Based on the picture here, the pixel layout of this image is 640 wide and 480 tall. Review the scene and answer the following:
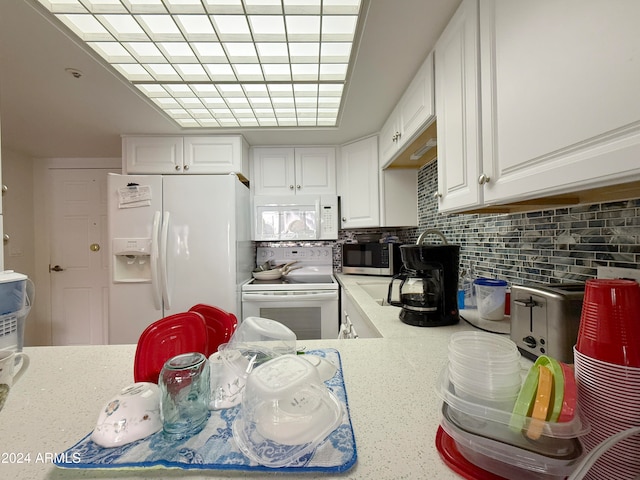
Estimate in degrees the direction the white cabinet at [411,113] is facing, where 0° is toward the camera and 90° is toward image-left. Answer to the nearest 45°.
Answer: approximately 90°

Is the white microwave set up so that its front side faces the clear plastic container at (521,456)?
yes

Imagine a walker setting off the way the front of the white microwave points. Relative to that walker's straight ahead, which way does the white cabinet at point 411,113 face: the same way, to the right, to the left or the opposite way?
to the right

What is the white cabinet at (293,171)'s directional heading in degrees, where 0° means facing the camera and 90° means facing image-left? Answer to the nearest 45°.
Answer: approximately 0°

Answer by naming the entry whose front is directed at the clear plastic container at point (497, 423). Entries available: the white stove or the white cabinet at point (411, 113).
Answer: the white stove

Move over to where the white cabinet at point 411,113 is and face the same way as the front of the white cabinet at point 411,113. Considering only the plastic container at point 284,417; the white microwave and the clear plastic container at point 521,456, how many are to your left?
2

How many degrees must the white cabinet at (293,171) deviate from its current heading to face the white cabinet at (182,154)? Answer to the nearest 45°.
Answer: approximately 90° to its right

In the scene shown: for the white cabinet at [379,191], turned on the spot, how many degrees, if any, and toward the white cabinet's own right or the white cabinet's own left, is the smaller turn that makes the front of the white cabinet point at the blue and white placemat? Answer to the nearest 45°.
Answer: approximately 45° to the white cabinet's own left

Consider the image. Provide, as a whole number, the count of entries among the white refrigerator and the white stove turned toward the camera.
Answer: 2

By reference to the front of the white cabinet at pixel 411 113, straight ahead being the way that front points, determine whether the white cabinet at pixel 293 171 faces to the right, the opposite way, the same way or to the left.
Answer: to the left
